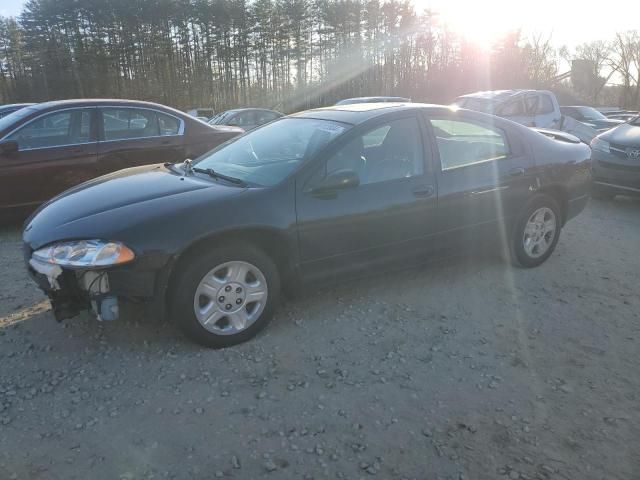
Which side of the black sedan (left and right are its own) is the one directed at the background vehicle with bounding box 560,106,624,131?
back

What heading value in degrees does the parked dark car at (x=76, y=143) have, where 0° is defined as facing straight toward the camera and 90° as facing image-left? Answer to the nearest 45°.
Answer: approximately 90°

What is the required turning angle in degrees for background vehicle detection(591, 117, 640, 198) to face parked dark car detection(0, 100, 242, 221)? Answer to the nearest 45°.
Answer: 0° — it already faces it

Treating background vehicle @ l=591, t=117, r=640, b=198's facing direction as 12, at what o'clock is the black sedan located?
The black sedan is roughly at 11 o'clock from the background vehicle.

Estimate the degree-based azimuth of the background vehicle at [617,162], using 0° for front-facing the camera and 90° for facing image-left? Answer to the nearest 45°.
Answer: approximately 45°

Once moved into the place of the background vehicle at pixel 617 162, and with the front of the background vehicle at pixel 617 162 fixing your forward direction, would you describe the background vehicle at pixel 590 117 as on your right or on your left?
on your right

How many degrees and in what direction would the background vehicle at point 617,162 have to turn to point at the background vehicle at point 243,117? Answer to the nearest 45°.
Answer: approximately 90° to its right
